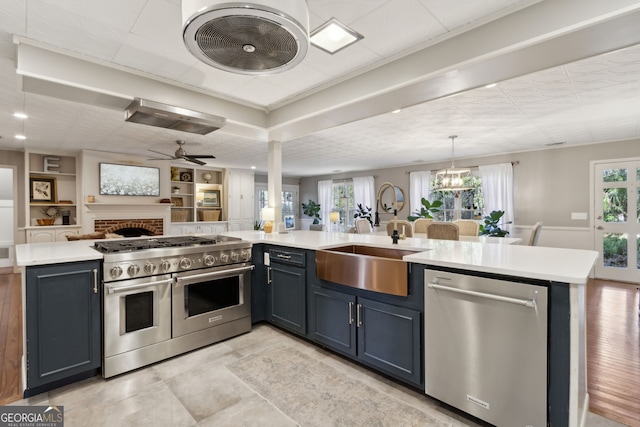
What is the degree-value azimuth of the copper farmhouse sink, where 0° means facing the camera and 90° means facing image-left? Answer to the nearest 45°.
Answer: approximately 45°

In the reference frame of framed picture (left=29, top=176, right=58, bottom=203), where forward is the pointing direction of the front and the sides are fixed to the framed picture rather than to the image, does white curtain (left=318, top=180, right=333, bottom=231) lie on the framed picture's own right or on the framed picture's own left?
on the framed picture's own left

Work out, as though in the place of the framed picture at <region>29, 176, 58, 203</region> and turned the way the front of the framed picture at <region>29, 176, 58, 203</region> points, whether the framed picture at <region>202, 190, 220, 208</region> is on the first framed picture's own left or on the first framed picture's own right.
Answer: on the first framed picture's own left

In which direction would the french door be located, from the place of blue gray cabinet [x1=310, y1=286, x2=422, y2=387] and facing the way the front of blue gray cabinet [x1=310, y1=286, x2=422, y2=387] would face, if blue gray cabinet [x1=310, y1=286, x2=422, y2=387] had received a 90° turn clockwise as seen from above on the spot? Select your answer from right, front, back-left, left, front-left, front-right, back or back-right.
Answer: right

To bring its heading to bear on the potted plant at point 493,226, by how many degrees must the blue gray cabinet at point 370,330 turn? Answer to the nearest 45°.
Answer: approximately 180°

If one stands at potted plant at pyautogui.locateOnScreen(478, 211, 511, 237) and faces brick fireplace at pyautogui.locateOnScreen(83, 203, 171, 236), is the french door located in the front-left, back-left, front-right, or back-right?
back-left

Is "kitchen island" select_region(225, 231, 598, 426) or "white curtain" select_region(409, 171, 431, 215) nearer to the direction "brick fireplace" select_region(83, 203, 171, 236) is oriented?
the kitchen island
